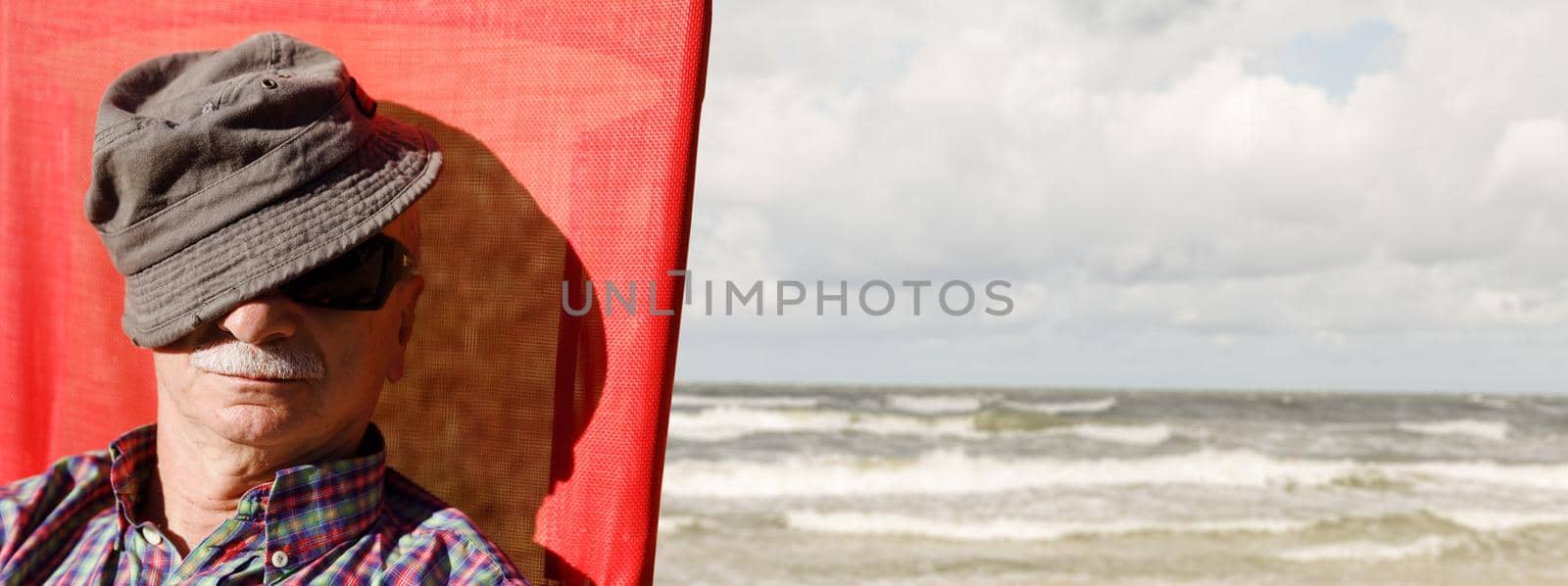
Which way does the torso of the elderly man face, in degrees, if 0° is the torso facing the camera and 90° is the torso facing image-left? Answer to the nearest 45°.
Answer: approximately 0°
